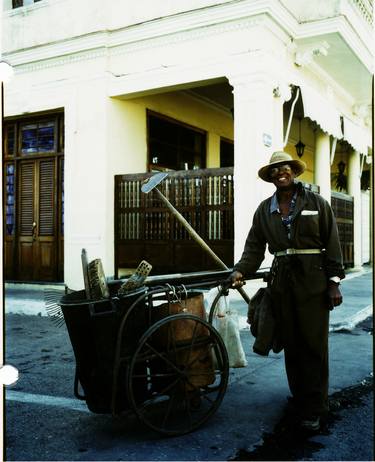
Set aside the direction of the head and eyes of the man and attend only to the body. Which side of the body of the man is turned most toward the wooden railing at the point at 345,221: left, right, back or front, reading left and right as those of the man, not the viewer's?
back

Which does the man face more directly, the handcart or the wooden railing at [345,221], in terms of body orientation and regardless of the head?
the handcart

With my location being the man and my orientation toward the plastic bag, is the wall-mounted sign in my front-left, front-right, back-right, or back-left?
front-right

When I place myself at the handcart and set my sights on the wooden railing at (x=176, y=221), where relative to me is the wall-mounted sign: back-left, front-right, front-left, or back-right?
front-right

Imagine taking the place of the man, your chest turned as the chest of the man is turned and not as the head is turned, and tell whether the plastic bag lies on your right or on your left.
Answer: on your right

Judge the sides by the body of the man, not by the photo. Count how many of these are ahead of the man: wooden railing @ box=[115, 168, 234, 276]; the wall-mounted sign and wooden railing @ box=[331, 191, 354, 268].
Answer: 0

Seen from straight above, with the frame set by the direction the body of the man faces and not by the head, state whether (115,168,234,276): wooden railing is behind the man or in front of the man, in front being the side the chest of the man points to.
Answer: behind

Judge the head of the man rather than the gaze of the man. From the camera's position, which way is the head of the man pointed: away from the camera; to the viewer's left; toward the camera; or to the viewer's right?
toward the camera

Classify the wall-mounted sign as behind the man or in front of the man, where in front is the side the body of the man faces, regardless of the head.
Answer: behind

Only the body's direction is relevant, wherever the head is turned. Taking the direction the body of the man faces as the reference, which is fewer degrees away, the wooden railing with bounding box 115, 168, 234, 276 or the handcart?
the handcart

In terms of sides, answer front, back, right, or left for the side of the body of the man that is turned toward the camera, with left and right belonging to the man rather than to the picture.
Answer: front

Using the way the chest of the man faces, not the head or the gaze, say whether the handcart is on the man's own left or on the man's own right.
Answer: on the man's own right
